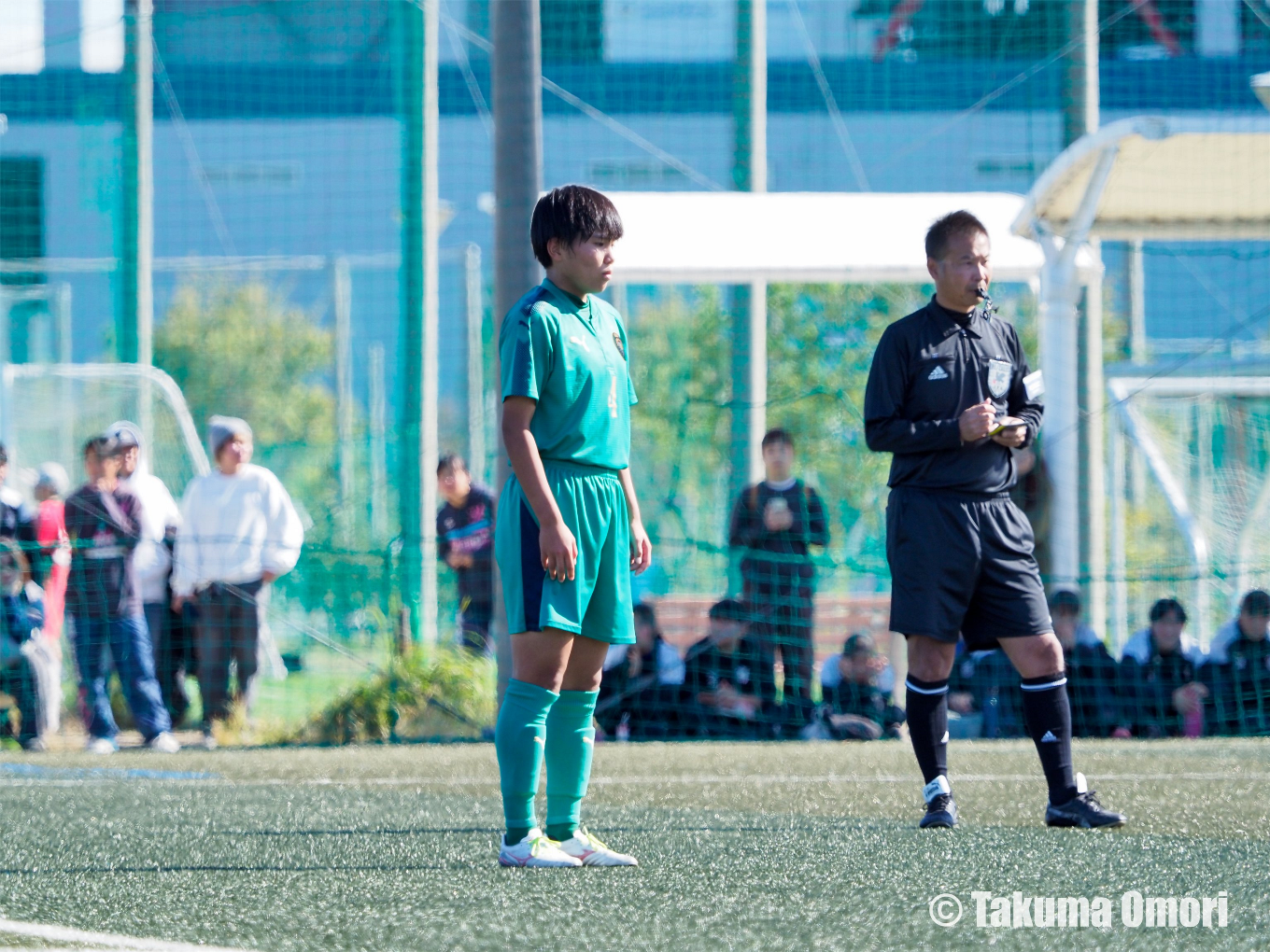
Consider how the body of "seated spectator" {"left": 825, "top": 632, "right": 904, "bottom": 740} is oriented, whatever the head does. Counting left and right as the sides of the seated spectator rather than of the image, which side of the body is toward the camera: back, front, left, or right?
front

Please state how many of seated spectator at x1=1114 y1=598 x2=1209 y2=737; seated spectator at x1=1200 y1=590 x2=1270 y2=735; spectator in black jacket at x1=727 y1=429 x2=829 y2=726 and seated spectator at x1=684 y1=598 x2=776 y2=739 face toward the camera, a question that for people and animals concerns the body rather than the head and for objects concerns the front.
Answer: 4

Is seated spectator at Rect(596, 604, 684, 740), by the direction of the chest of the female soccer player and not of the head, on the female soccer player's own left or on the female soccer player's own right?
on the female soccer player's own left

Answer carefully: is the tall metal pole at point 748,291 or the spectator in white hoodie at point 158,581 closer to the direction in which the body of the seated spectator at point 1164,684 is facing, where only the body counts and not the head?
the spectator in white hoodie

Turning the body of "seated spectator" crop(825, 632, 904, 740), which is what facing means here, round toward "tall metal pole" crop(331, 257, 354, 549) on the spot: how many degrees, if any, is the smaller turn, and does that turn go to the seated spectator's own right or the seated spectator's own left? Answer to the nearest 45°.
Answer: approximately 135° to the seated spectator's own right

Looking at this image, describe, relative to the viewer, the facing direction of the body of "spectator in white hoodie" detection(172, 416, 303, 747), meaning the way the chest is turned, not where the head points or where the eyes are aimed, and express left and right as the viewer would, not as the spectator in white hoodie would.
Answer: facing the viewer

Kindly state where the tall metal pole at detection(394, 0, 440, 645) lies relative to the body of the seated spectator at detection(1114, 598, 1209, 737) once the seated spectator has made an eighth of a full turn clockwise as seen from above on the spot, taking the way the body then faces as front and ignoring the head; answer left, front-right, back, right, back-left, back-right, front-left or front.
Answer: right

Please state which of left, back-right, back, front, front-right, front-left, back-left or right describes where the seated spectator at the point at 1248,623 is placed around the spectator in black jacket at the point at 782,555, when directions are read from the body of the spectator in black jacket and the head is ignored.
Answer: left

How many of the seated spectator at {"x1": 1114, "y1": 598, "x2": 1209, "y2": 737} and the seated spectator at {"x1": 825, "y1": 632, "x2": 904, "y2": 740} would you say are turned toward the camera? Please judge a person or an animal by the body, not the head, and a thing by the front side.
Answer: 2

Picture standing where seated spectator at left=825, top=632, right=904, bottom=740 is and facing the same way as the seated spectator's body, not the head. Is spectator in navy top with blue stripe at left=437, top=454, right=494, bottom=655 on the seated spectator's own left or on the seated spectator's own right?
on the seated spectator's own right

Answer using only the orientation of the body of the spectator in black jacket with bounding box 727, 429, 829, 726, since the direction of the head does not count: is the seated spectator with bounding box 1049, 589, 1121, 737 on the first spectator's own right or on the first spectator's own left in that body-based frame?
on the first spectator's own left

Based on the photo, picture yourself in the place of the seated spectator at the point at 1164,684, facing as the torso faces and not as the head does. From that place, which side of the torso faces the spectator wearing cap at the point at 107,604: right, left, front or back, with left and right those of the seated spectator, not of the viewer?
right

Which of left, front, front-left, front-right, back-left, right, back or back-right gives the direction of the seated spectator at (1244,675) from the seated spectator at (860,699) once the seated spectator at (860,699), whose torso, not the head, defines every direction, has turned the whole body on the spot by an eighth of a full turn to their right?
back-left

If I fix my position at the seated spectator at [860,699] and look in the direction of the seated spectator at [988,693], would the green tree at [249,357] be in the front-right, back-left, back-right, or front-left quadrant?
back-left
